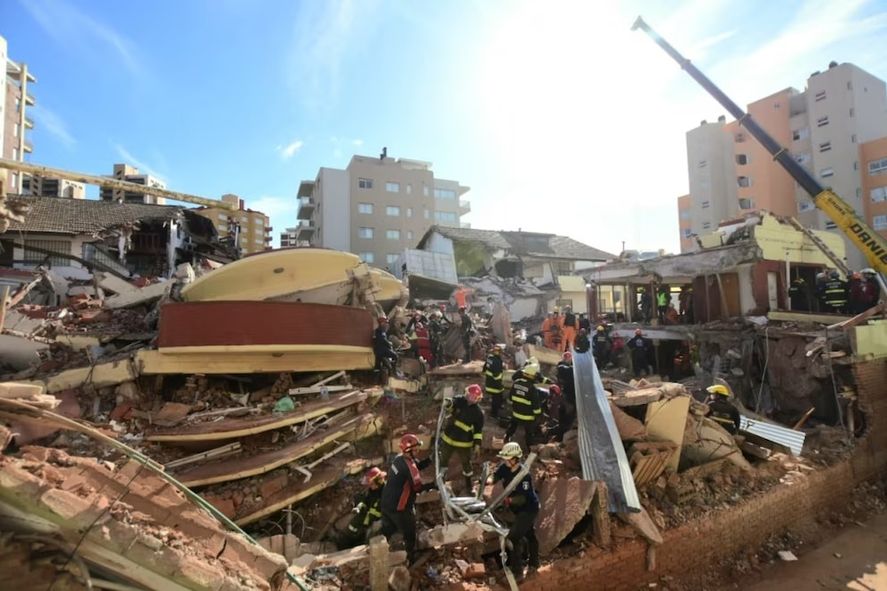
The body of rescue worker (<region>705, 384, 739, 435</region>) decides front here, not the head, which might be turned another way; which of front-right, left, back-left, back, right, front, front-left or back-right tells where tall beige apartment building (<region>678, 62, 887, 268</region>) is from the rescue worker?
right

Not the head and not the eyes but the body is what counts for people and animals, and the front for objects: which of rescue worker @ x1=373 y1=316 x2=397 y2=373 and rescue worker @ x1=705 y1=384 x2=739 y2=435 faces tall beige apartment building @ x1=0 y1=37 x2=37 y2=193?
rescue worker @ x1=705 y1=384 x2=739 y2=435

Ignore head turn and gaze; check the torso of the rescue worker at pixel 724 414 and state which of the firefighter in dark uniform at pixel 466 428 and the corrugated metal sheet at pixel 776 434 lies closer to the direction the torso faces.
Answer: the firefighter in dark uniform

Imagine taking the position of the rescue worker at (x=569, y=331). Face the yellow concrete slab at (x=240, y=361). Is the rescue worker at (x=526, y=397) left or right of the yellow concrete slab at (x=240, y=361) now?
left

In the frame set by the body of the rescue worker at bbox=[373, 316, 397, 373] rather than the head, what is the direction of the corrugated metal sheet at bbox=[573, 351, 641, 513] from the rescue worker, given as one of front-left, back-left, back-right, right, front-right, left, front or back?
front-right

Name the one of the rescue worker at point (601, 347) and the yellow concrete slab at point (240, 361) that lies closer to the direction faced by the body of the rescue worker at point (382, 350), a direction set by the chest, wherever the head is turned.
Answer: the rescue worker

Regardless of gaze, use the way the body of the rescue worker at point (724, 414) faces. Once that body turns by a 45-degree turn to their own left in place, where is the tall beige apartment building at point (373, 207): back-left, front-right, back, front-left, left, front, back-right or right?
right

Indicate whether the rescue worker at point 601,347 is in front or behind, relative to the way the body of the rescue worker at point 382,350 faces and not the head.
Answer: in front

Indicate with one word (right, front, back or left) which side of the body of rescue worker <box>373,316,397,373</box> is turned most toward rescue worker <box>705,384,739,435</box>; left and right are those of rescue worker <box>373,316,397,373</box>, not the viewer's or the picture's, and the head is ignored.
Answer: front

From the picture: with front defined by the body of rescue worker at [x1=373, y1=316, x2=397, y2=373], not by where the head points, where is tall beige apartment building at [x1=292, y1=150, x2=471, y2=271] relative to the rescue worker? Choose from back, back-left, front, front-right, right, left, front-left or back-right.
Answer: left

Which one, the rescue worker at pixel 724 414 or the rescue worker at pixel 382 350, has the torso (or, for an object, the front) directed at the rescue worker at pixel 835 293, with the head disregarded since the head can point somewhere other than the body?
the rescue worker at pixel 382 350

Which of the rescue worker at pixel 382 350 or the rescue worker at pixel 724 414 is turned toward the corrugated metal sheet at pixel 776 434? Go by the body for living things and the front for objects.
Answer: the rescue worker at pixel 382 350

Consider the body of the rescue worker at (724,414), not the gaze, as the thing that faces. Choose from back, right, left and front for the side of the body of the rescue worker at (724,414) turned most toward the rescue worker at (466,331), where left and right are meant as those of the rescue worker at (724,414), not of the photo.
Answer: front

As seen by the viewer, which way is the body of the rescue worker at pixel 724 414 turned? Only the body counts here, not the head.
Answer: to the viewer's left

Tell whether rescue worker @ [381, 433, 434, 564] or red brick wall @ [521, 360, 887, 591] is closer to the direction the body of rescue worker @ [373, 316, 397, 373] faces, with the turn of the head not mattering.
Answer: the red brick wall

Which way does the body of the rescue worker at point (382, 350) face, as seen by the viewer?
to the viewer's right

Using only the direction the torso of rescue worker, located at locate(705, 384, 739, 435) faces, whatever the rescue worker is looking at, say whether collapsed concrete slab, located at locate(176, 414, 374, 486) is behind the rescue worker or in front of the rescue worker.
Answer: in front

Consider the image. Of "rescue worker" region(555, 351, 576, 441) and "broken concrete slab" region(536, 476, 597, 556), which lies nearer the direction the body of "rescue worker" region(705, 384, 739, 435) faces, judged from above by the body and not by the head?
the rescue worker

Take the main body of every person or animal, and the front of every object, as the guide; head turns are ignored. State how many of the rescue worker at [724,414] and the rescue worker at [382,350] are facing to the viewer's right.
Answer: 1
